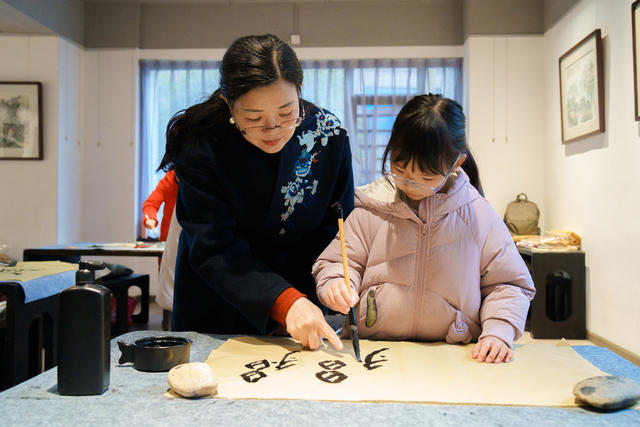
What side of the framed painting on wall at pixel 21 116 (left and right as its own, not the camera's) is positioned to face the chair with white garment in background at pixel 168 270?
front

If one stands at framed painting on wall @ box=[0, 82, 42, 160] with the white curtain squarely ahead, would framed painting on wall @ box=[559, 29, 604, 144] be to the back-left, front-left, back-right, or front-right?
front-right

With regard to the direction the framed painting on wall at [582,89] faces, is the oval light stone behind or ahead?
ahead

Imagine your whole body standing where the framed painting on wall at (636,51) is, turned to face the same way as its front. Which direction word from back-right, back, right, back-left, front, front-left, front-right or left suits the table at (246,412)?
front-left

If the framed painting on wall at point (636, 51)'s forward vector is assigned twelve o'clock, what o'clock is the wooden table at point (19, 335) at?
The wooden table is roughly at 12 o'clock from the framed painting on wall.

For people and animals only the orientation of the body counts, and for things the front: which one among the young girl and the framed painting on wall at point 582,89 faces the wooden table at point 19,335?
the framed painting on wall

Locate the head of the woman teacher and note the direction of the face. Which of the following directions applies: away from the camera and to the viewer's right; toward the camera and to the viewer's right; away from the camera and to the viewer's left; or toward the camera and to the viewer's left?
toward the camera and to the viewer's right

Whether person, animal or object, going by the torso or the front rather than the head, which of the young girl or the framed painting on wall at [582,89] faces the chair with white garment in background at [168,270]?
the framed painting on wall

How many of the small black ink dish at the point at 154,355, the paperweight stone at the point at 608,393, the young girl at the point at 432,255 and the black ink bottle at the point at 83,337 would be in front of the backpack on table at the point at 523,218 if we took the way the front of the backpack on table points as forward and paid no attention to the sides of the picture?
4

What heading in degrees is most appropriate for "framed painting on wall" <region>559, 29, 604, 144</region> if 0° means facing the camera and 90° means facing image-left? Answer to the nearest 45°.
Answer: approximately 45°

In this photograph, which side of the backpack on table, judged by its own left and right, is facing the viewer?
front

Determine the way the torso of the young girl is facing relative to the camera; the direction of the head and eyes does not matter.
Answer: toward the camera
